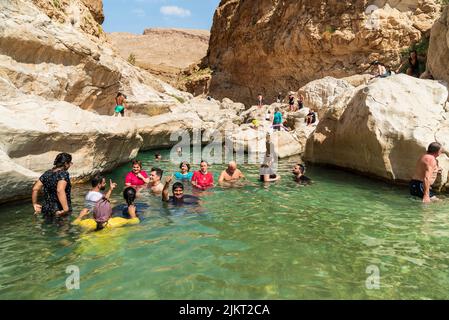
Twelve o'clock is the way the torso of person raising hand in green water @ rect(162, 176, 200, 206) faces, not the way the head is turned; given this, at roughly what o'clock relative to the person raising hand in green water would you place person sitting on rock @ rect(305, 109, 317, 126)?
The person sitting on rock is roughly at 7 o'clock from the person raising hand in green water.

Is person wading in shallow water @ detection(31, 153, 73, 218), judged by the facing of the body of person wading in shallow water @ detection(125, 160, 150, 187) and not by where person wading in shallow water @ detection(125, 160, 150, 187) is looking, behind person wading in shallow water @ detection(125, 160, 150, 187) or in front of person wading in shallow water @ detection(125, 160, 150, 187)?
in front

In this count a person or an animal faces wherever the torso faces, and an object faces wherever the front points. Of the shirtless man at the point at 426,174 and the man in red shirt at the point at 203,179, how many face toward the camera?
1

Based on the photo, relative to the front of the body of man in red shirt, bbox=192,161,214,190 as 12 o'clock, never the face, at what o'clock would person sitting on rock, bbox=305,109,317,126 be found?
The person sitting on rock is roughly at 7 o'clock from the man in red shirt.

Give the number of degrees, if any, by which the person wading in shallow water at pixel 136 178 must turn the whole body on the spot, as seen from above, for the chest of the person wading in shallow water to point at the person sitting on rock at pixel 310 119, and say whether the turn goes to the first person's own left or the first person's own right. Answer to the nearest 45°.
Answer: approximately 135° to the first person's own left

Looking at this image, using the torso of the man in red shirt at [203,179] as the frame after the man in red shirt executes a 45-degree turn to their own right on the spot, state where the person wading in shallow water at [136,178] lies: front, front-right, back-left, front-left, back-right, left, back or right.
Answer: front-right
